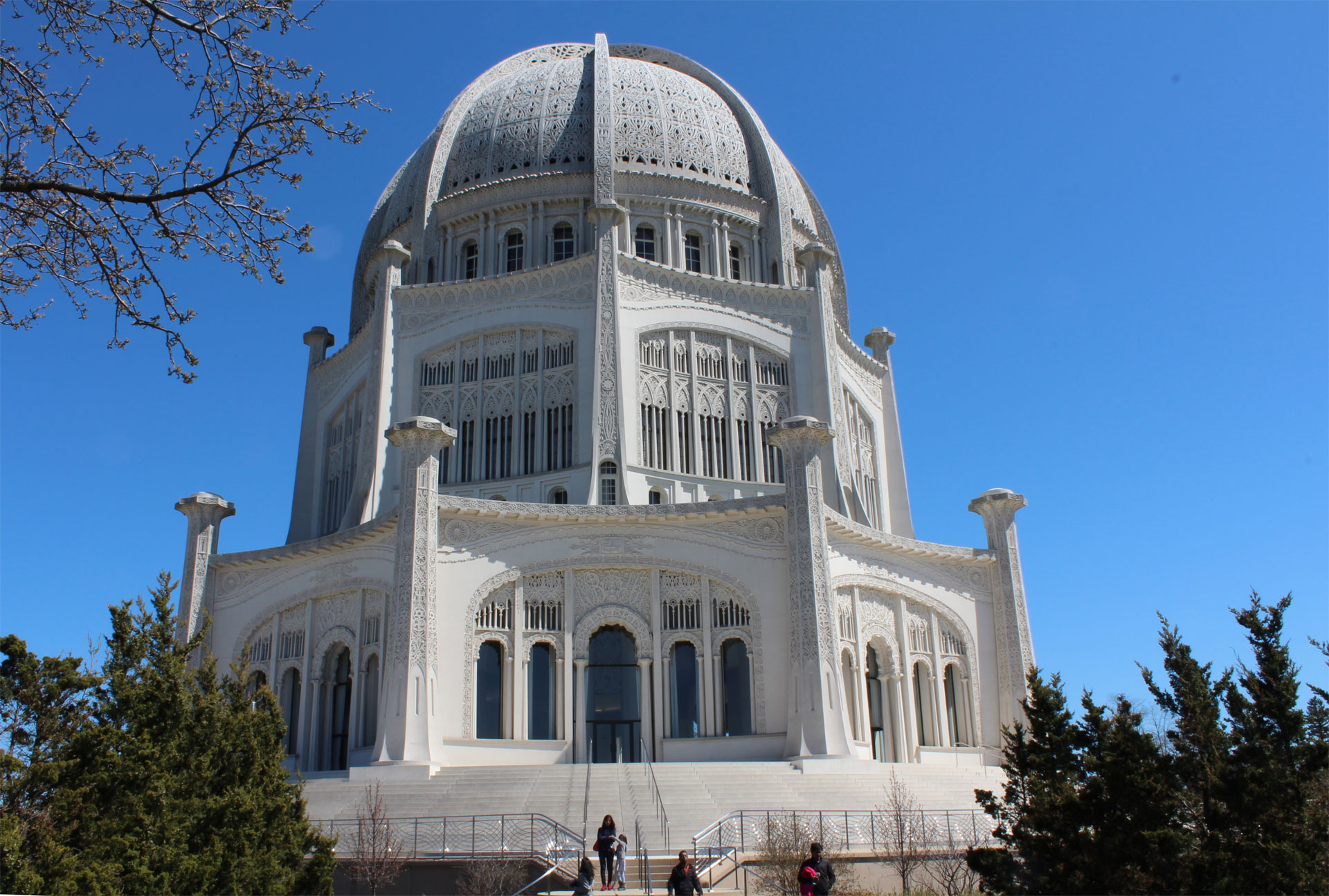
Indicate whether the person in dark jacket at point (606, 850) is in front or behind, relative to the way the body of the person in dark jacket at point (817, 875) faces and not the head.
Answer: behind

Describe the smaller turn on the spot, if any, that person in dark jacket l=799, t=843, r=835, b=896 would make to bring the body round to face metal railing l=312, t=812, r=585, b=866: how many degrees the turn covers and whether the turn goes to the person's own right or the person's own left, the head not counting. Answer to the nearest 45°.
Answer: approximately 135° to the person's own right

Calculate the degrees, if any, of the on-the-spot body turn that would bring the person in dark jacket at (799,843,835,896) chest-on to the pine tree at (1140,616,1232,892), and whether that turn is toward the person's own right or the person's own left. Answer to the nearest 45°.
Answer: approximately 90° to the person's own left

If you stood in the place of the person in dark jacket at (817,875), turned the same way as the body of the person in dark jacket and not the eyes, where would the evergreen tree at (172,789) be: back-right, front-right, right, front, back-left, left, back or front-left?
right

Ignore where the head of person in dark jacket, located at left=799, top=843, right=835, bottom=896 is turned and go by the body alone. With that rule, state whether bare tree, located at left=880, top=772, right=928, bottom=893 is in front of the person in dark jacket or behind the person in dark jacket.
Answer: behind

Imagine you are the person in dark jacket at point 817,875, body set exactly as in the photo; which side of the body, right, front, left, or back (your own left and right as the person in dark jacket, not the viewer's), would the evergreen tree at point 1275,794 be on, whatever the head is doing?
left

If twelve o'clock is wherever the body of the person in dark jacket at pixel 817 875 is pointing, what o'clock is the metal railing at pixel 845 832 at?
The metal railing is roughly at 6 o'clock from the person in dark jacket.

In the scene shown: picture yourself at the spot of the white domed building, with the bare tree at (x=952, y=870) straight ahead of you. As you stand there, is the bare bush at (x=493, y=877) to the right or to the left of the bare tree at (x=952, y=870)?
right

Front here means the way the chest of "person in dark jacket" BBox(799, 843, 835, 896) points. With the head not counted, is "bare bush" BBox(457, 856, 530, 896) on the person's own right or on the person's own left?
on the person's own right

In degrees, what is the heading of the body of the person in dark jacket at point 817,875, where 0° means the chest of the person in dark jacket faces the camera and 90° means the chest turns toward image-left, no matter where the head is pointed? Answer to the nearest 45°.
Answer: approximately 0°
